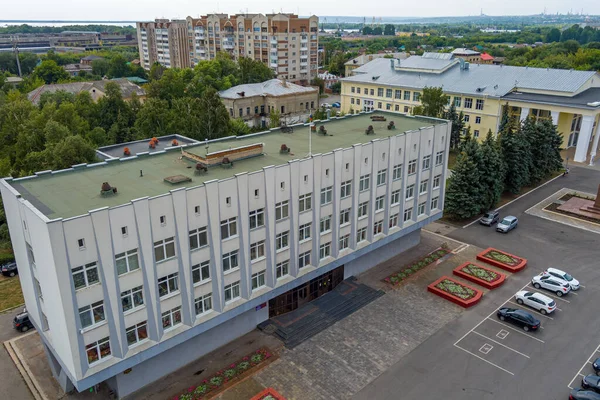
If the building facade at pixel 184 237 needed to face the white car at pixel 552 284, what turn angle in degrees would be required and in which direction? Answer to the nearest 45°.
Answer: approximately 45° to its left

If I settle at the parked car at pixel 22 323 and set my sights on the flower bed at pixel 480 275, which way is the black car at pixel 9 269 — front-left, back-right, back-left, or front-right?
back-left

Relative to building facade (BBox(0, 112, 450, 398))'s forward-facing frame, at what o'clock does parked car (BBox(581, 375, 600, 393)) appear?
The parked car is roughly at 11 o'clock from the building facade.

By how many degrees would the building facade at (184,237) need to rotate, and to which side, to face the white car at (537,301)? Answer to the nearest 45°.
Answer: approximately 45° to its left

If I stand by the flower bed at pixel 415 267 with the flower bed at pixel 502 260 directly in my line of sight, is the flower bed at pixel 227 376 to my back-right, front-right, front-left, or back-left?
back-right

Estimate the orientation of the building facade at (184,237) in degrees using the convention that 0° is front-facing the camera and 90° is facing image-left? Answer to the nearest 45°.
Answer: approximately 315°

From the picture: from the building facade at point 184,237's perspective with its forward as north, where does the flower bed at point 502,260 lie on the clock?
The flower bed is roughly at 10 o'clock from the building facade.

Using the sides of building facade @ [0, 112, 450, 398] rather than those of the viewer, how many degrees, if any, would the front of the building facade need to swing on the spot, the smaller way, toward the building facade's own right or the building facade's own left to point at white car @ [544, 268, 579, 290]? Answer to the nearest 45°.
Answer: approximately 45° to the building facade's own left
